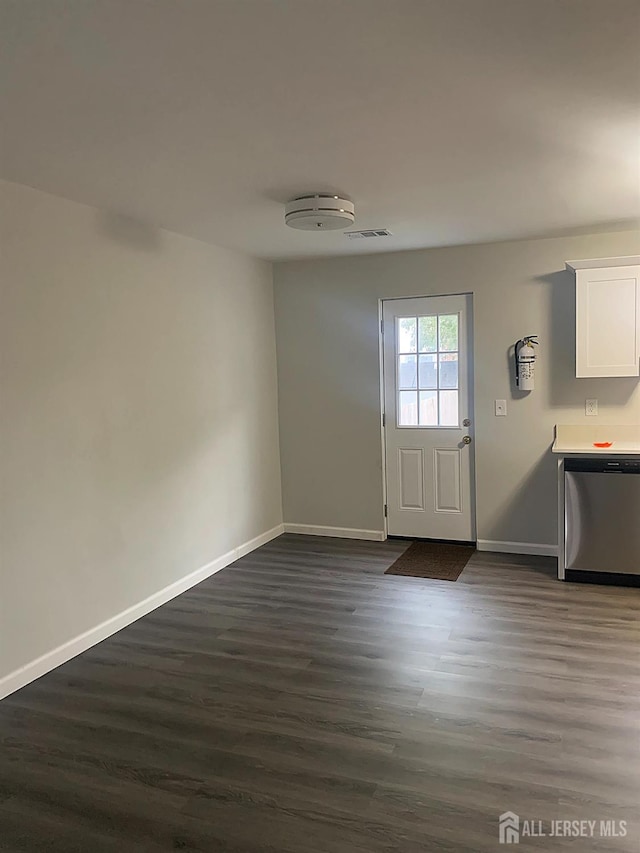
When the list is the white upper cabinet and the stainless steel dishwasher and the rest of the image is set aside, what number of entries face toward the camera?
2

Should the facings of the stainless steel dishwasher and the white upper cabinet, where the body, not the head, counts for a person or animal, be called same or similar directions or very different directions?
same or similar directions

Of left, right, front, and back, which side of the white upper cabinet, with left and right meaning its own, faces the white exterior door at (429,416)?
right

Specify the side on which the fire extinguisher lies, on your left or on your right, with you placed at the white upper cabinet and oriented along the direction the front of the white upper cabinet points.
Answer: on your right

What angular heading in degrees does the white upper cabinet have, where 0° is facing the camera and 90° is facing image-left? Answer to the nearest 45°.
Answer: approximately 0°

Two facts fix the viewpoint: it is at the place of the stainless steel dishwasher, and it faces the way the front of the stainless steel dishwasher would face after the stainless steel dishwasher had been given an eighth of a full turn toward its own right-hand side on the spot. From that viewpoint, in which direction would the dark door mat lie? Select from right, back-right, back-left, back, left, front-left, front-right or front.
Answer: front-right

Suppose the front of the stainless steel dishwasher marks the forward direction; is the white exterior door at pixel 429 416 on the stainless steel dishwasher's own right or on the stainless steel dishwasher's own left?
on the stainless steel dishwasher's own right

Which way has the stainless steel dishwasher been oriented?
toward the camera

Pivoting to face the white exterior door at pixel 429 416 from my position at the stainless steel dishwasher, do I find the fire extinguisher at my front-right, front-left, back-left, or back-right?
front-right
